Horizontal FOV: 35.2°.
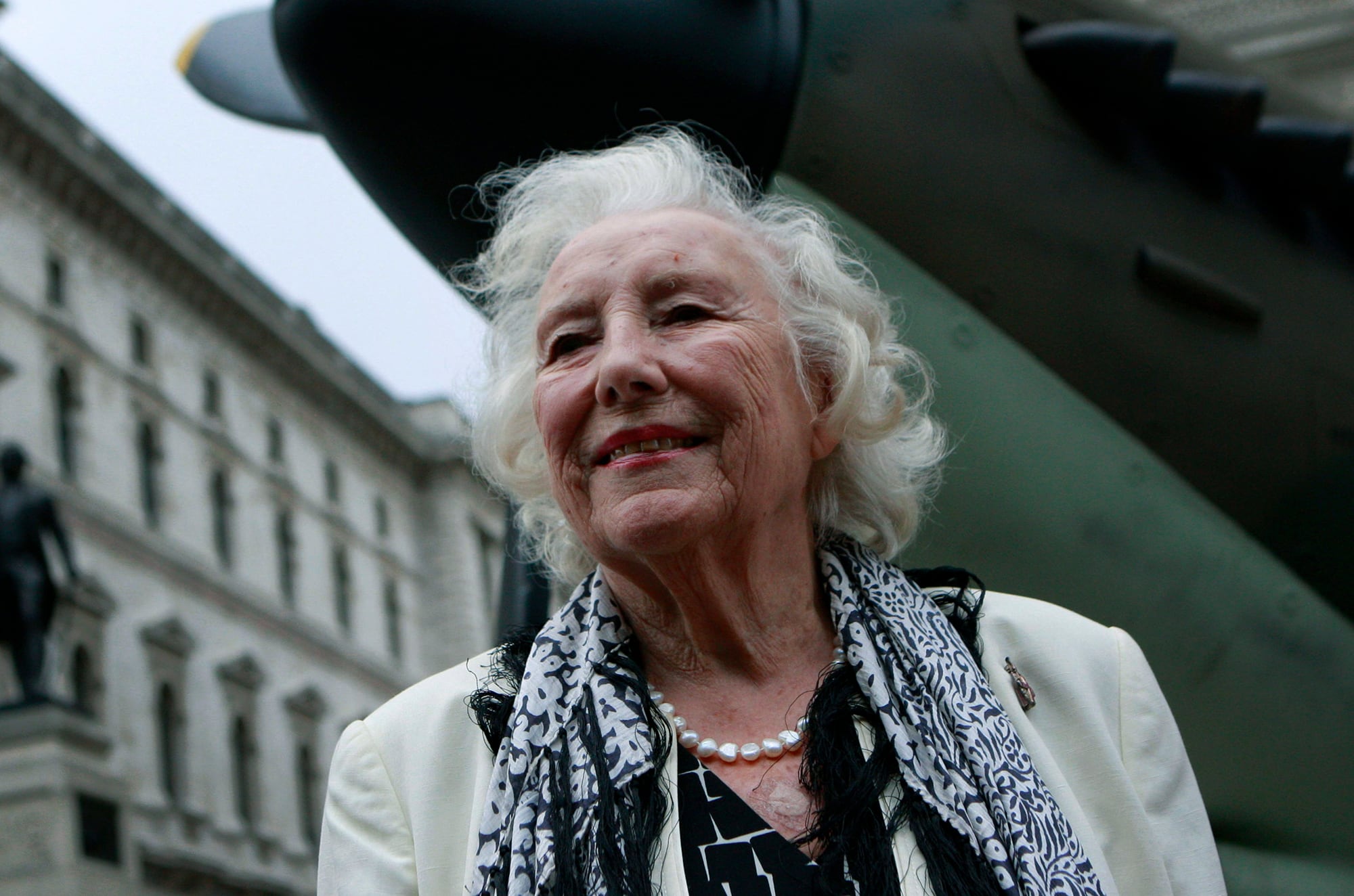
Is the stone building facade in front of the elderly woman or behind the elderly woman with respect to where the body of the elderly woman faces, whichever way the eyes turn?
behind

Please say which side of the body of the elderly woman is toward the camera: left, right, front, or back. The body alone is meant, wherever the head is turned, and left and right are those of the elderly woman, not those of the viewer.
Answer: front

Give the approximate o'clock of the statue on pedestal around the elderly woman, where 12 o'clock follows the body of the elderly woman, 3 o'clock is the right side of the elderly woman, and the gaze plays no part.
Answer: The statue on pedestal is roughly at 5 o'clock from the elderly woman.

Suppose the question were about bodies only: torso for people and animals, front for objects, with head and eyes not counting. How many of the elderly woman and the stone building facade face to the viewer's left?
0

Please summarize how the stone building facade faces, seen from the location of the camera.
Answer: facing the viewer and to the right of the viewer

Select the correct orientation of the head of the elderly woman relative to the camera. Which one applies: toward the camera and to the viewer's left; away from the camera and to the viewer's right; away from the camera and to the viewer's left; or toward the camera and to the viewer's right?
toward the camera and to the viewer's left

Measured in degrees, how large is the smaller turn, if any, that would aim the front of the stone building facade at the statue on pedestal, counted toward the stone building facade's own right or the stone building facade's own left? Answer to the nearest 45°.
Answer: approximately 45° to the stone building facade's own right
